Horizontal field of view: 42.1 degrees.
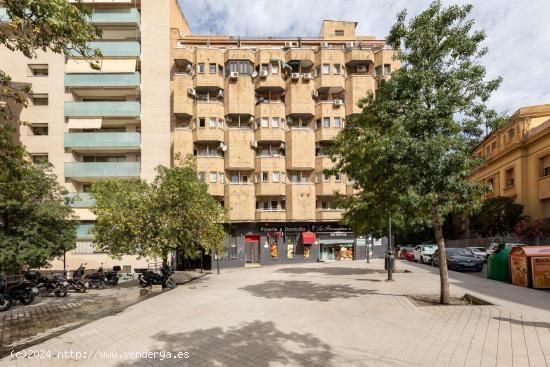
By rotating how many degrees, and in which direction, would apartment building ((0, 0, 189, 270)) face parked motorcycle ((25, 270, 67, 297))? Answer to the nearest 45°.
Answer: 0° — it already faces it

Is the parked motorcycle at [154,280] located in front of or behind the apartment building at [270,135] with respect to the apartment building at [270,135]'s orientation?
in front

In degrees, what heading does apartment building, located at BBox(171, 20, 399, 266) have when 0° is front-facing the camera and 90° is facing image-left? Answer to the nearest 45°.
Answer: approximately 0°

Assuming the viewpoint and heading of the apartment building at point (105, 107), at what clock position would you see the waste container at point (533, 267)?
The waste container is roughly at 11 o'clock from the apartment building.

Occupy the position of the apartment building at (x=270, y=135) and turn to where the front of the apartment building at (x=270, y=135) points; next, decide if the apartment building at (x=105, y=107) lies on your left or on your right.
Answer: on your right

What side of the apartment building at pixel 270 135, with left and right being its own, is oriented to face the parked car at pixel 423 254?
left
